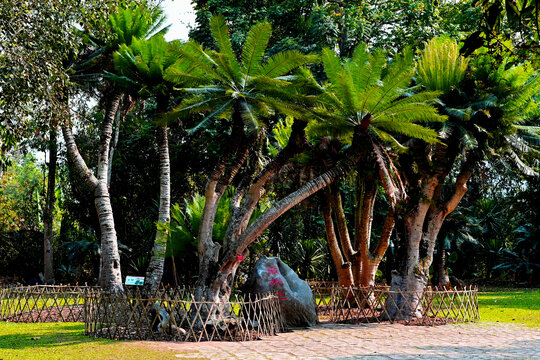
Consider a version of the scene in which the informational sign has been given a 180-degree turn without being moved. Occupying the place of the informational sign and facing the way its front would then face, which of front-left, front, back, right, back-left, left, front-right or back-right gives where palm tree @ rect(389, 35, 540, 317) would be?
right

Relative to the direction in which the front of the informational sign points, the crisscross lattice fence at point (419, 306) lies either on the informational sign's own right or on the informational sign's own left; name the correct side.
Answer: on the informational sign's own left

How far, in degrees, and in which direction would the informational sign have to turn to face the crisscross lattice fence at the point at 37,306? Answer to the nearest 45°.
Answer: approximately 135° to its right

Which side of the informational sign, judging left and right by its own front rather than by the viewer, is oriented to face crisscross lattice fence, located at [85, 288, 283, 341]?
front

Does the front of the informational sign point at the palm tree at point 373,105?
no

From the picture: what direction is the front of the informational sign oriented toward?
toward the camera

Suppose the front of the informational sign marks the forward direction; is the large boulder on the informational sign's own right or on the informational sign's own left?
on the informational sign's own left

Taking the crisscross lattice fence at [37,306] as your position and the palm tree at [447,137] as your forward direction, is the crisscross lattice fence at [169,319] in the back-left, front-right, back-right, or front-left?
front-right
